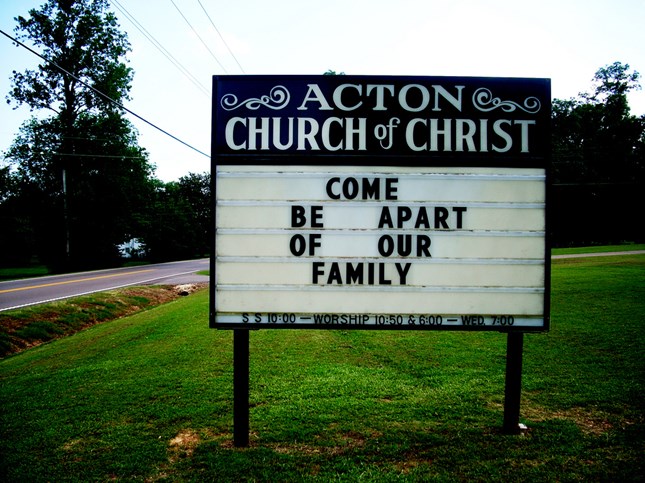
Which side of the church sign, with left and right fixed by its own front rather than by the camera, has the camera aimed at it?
front

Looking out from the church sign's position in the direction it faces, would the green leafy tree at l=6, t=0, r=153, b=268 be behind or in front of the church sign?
behind
